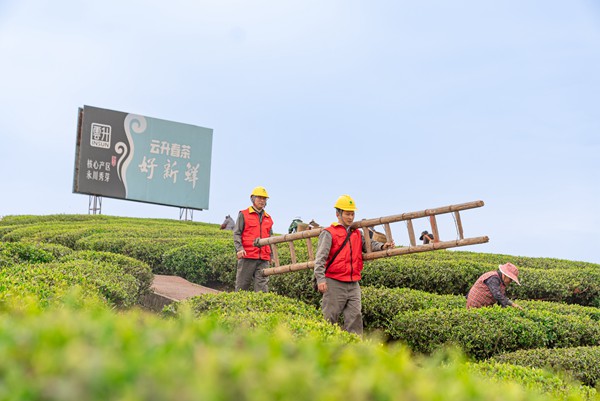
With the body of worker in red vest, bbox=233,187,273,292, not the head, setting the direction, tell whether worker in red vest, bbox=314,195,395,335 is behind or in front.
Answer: in front

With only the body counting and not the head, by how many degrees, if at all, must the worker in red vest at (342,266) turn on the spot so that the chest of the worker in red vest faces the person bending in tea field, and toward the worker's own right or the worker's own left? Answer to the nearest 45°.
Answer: approximately 90° to the worker's own left

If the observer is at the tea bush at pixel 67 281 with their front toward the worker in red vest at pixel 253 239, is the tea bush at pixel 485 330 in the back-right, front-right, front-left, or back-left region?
front-right

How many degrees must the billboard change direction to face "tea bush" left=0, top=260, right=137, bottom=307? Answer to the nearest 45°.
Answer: approximately 45° to its right

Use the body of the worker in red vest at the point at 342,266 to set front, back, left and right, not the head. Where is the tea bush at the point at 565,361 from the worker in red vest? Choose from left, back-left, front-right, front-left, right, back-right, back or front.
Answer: front-left

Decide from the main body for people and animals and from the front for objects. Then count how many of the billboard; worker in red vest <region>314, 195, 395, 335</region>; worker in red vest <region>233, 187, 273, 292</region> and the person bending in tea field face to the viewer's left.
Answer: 0

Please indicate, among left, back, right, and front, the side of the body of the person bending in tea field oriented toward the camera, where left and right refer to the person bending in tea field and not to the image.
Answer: right

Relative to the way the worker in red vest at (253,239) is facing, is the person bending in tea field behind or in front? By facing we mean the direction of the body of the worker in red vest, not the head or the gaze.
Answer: in front

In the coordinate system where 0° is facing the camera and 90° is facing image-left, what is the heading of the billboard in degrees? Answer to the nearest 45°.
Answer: approximately 315°

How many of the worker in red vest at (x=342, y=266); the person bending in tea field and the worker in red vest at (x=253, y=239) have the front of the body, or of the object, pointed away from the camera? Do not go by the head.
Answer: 0

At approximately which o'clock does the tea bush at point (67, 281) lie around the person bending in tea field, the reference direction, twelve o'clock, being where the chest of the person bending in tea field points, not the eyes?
The tea bush is roughly at 5 o'clock from the person bending in tea field.

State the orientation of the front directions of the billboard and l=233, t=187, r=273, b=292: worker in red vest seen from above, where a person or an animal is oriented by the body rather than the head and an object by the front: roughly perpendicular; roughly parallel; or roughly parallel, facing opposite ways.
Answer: roughly parallel

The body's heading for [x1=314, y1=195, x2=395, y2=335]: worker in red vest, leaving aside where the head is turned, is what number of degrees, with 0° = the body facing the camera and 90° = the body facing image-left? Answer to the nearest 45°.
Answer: approximately 315°
